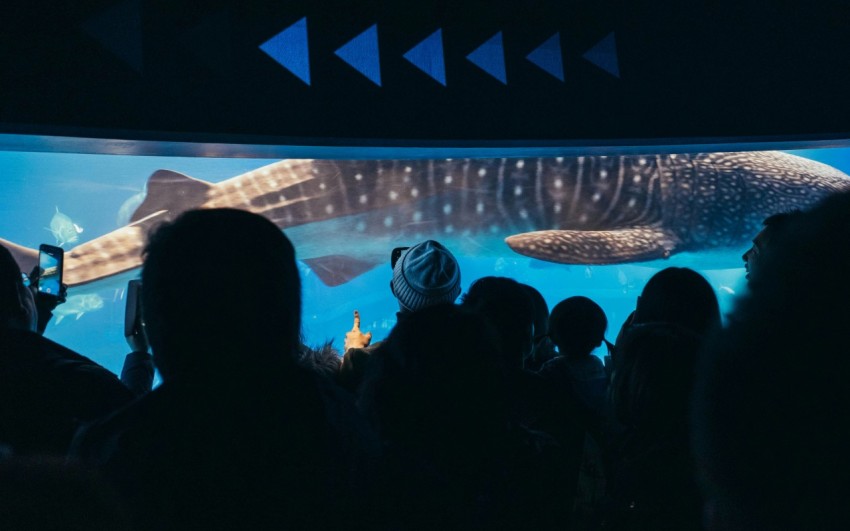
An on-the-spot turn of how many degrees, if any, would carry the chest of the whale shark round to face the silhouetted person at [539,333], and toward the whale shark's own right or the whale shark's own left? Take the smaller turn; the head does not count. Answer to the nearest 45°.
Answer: approximately 90° to the whale shark's own right

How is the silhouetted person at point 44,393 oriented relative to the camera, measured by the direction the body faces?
away from the camera

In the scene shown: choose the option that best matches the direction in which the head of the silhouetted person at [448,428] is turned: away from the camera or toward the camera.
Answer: away from the camera

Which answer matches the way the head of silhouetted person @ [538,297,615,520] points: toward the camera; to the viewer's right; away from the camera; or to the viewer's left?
away from the camera

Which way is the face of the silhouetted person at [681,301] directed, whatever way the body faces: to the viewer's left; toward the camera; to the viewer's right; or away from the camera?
away from the camera

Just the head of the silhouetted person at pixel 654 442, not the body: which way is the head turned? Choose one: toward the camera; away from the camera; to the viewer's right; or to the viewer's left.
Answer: away from the camera

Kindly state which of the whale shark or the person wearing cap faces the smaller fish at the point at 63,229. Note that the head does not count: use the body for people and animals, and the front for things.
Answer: the person wearing cap

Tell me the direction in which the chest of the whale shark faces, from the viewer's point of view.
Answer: to the viewer's right

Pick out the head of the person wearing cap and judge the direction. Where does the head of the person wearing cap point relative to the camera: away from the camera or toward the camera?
away from the camera

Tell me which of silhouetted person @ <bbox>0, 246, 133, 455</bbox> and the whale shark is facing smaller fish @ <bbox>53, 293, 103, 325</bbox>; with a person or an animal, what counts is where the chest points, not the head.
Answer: the silhouetted person

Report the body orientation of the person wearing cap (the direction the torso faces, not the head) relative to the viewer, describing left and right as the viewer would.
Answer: facing away from the viewer and to the left of the viewer

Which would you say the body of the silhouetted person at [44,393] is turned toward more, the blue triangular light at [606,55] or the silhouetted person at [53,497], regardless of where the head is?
the blue triangular light

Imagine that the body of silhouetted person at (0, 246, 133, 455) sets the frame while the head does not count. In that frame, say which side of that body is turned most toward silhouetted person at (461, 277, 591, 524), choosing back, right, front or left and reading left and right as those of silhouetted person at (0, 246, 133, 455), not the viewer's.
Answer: right

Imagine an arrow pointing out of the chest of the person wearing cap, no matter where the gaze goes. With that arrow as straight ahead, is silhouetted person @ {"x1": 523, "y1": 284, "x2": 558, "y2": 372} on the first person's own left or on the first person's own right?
on the first person's own right
